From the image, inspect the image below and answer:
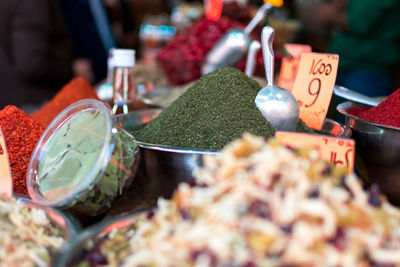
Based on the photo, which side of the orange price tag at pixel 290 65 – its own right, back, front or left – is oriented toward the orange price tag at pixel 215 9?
back

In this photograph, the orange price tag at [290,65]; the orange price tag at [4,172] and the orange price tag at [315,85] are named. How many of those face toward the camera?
3

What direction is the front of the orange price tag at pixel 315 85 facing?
toward the camera

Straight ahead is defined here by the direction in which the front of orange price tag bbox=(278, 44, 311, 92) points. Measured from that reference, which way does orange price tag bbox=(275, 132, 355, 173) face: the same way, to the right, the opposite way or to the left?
the same way

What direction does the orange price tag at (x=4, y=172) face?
toward the camera

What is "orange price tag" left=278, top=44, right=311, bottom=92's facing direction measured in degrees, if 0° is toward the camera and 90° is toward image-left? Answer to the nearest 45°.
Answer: approximately 0°

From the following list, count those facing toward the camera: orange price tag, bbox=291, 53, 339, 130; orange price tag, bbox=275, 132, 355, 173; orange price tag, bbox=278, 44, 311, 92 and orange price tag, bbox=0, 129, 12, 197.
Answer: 4

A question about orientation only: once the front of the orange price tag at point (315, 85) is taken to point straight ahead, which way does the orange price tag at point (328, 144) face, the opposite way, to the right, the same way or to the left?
the same way

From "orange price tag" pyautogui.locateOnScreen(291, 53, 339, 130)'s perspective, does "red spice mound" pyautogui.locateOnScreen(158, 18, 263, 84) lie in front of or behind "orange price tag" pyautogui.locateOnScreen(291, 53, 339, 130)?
behind

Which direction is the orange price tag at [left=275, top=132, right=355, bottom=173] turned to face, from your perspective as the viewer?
facing the viewer

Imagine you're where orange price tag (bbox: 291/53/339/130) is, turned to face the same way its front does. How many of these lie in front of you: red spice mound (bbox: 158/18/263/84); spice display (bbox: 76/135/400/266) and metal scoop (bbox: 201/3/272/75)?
1

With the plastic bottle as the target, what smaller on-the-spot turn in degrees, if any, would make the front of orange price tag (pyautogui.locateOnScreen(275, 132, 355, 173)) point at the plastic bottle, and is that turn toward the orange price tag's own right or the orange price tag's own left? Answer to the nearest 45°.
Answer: approximately 135° to the orange price tag's own right
